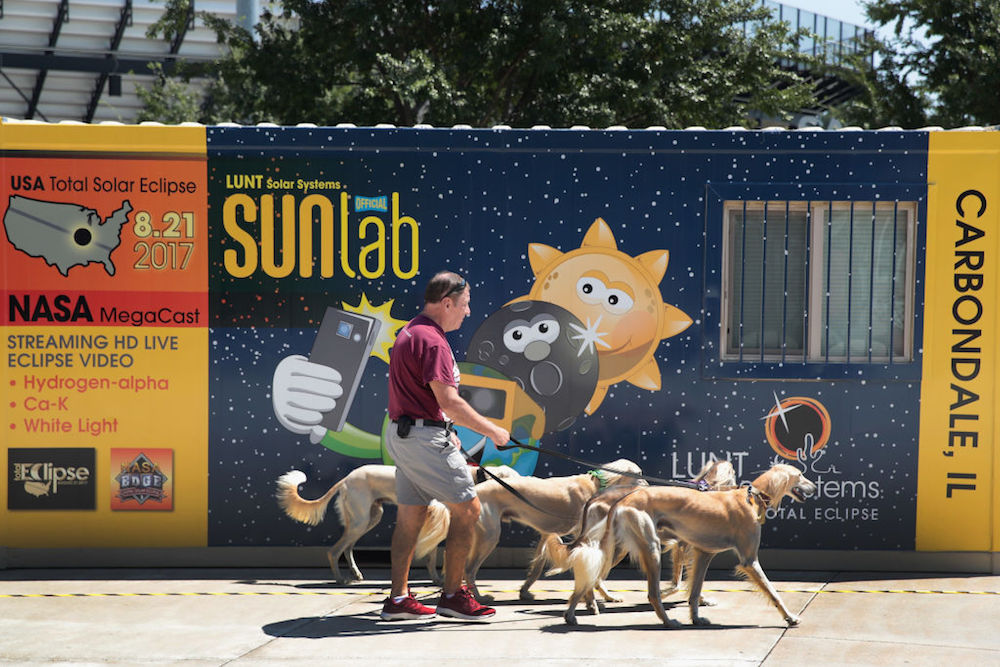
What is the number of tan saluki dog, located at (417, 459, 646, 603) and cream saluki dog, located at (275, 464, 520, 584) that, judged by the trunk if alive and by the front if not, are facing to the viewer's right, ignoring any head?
2

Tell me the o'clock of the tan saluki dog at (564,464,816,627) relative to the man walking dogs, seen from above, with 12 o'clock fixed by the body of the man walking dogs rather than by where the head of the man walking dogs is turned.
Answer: The tan saluki dog is roughly at 12 o'clock from the man walking dogs.

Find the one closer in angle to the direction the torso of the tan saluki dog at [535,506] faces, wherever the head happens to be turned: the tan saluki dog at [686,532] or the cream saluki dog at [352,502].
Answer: the tan saluki dog

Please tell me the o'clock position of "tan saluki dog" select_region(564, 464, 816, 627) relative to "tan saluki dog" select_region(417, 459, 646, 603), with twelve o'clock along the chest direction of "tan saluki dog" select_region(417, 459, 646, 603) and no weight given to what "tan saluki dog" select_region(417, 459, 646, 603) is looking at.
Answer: "tan saluki dog" select_region(564, 464, 816, 627) is roughly at 1 o'clock from "tan saluki dog" select_region(417, 459, 646, 603).

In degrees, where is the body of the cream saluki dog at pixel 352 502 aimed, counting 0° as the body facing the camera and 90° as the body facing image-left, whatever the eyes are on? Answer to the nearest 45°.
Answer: approximately 270°

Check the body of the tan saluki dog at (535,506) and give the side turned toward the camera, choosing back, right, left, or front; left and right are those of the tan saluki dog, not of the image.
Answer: right

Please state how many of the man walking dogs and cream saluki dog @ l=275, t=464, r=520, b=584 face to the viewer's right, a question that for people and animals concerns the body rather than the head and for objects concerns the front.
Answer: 2

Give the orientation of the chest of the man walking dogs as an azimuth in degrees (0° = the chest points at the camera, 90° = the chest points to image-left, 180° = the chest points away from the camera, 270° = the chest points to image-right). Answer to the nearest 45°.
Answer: approximately 270°

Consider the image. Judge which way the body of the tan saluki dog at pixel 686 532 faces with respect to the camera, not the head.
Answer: to the viewer's right
